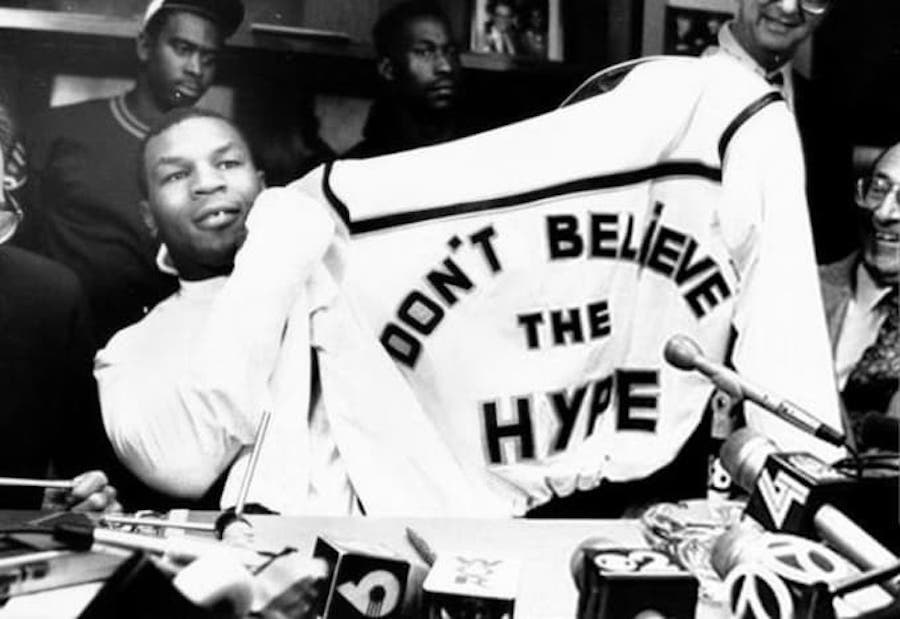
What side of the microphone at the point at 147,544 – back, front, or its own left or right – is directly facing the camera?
left

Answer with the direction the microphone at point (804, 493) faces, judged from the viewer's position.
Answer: facing away from the viewer and to the left of the viewer

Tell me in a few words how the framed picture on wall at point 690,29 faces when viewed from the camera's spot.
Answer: facing the viewer

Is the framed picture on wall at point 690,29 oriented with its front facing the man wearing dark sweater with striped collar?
no

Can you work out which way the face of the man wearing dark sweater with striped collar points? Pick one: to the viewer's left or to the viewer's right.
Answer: to the viewer's right

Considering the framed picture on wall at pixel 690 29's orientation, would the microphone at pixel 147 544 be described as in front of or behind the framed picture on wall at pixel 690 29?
in front

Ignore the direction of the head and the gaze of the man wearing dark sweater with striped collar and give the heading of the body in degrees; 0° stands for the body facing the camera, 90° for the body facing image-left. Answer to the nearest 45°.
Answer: approximately 315°

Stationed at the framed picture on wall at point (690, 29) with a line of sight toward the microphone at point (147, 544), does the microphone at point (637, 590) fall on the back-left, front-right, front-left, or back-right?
front-left

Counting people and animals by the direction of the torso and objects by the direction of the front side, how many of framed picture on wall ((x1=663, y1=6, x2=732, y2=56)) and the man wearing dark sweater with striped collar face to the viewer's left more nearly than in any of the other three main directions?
0

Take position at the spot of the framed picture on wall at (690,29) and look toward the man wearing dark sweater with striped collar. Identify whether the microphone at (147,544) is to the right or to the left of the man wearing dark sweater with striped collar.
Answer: left

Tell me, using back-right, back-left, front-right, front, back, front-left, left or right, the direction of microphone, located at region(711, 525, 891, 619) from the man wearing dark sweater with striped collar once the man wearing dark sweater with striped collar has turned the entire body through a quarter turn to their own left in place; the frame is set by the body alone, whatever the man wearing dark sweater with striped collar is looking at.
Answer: right

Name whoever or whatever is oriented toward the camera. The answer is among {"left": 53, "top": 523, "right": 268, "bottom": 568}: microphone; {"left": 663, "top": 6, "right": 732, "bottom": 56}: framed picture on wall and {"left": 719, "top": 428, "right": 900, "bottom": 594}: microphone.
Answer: the framed picture on wall
